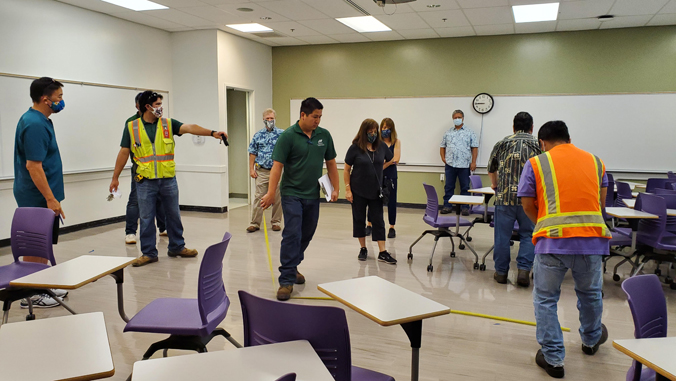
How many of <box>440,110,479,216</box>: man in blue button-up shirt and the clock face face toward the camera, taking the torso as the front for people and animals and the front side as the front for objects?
2

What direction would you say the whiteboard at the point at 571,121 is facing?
toward the camera

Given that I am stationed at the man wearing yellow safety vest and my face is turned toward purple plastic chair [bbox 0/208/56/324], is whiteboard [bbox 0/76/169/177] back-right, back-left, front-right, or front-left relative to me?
back-right

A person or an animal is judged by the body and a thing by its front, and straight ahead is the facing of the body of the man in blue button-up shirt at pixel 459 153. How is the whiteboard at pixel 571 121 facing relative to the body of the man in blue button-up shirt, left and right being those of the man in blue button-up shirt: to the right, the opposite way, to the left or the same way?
the same way

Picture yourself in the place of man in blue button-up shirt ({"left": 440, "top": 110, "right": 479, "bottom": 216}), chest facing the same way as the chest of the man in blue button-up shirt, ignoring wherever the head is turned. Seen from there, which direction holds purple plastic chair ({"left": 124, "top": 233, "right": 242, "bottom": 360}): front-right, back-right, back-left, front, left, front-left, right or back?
front

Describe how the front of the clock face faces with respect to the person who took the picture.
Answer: facing the viewer

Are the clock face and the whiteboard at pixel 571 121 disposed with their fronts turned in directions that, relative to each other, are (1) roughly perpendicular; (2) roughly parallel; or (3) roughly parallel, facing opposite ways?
roughly parallel

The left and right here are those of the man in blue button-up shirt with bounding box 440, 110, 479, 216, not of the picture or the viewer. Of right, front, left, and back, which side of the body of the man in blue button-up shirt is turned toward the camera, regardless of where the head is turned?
front

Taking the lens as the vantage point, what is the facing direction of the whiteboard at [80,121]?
facing the viewer and to the right of the viewer

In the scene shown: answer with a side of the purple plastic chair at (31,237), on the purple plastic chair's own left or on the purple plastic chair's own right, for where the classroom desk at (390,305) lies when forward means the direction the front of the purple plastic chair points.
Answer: on the purple plastic chair's own left

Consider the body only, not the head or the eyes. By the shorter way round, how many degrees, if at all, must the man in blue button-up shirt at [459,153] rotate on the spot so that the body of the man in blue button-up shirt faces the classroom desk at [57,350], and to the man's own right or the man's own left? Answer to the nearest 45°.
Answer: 0° — they already face it

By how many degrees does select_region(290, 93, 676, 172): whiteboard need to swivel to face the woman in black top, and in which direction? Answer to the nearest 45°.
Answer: approximately 45° to its right

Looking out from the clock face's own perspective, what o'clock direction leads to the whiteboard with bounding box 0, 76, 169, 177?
The whiteboard is roughly at 2 o'clock from the clock face.
